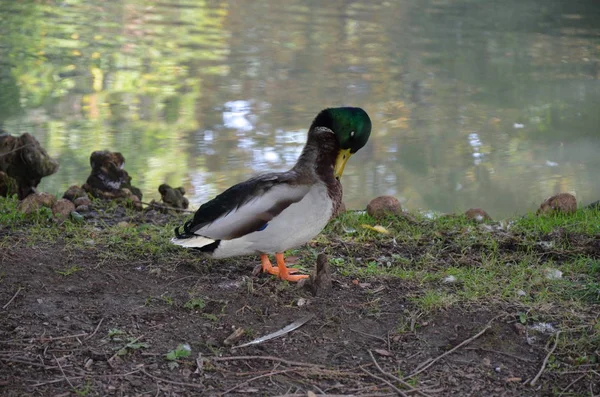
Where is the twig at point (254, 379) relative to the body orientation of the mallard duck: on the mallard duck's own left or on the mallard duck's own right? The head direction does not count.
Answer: on the mallard duck's own right

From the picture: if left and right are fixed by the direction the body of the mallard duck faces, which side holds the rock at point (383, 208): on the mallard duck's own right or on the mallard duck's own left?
on the mallard duck's own left

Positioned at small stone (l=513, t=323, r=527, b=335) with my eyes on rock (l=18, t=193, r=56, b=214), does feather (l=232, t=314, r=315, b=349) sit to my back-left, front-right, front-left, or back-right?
front-left

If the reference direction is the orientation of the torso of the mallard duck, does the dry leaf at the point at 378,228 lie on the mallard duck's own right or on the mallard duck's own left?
on the mallard duck's own left

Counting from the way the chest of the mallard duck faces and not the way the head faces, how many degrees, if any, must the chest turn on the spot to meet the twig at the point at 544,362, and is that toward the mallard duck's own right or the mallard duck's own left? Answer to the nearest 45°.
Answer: approximately 45° to the mallard duck's own right

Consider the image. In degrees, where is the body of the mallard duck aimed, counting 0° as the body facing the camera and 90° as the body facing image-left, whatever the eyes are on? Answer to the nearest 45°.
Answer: approximately 270°

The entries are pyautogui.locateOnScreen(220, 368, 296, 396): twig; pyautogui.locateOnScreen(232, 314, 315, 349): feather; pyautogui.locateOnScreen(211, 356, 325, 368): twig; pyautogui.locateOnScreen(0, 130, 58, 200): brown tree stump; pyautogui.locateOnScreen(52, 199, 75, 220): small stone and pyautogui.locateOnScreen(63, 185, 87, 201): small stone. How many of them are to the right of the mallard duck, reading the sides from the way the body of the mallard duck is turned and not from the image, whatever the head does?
3

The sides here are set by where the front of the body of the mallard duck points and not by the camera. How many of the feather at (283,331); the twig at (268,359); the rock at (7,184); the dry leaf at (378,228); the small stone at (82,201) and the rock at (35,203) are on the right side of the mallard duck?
2

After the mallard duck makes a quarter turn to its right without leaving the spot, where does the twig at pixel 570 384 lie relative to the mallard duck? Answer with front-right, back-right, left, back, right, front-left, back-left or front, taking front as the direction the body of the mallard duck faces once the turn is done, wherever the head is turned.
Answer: front-left

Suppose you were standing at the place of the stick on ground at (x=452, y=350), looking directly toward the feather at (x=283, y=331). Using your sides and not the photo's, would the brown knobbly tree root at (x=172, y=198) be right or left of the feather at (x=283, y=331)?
right

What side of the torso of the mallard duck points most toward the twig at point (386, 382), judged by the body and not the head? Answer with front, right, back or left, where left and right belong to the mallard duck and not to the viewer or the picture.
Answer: right

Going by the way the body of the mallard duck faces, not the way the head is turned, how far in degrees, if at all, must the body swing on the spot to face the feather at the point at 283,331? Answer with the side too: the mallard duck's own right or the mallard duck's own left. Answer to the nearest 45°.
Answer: approximately 90° to the mallard duck's own right

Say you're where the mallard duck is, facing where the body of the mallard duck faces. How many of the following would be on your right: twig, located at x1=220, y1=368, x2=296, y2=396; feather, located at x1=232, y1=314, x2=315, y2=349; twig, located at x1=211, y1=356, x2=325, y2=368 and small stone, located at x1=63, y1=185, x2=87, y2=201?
3

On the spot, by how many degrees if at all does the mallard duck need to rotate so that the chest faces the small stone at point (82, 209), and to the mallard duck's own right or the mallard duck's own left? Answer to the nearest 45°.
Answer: approximately 135° to the mallard duck's own left

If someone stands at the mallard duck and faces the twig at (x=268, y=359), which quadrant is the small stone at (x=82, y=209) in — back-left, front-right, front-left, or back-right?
back-right

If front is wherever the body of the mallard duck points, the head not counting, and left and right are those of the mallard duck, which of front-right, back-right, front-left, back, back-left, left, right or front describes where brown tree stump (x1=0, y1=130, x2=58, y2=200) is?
back-left

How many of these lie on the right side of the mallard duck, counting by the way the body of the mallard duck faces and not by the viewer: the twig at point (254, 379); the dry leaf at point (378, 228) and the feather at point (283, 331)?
2

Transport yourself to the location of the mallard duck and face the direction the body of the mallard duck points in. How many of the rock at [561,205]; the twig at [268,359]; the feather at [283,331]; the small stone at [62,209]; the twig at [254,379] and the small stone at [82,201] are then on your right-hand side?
3

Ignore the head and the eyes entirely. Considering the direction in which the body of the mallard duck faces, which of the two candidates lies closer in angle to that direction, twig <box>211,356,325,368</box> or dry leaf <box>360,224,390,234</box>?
the dry leaf

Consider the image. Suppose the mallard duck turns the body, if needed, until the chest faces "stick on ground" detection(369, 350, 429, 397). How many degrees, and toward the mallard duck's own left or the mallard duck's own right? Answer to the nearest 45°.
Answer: approximately 45° to the mallard duck's own right
